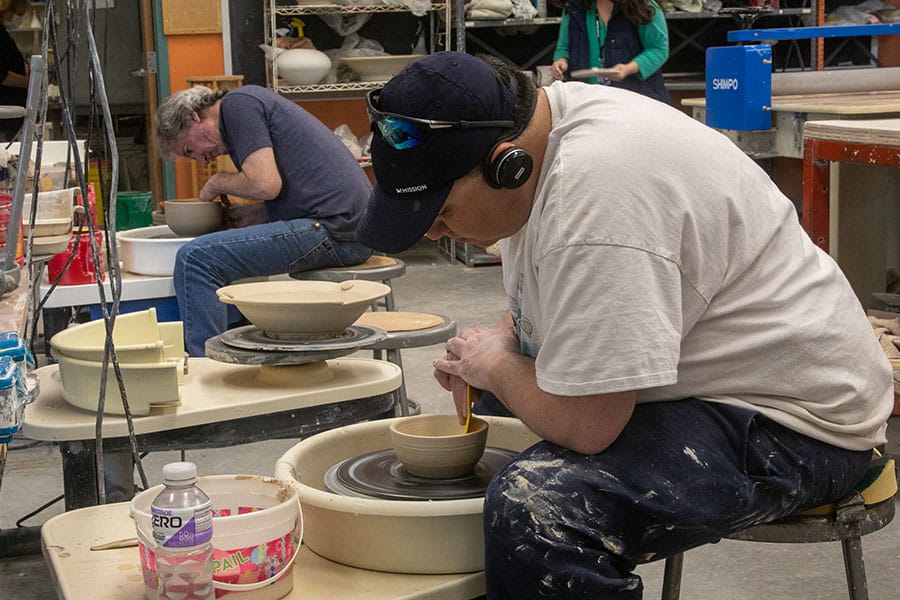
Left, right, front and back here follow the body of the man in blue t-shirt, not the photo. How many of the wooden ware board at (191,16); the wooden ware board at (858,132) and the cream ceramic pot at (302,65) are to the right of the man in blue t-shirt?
2

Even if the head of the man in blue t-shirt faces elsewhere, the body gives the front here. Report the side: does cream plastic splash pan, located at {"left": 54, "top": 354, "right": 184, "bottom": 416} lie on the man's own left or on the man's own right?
on the man's own left

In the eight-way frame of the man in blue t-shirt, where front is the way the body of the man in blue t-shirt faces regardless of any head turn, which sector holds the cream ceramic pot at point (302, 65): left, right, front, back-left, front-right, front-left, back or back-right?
right

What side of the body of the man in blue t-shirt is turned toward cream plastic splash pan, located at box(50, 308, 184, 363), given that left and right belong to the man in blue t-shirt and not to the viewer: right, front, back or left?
left

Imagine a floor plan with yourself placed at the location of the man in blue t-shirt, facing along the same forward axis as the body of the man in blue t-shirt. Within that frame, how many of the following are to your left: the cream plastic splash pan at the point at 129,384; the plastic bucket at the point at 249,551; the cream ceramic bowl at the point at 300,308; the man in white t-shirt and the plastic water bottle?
5

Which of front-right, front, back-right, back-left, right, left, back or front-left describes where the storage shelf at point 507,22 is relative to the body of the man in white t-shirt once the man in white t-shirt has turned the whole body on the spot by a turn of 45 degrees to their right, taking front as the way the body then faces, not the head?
front-right

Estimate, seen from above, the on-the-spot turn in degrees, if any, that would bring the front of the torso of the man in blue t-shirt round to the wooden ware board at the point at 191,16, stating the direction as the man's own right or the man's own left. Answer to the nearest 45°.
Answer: approximately 90° to the man's own right

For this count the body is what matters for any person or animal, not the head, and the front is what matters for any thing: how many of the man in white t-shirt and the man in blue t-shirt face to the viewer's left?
2

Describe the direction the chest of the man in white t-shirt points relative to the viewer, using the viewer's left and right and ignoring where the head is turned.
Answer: facing to the left of the viewer

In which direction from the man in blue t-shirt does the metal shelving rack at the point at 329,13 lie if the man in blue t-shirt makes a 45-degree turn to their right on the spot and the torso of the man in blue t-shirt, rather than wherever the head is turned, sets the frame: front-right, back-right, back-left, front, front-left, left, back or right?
front-right

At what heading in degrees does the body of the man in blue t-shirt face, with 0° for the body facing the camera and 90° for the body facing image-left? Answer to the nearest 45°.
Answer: approximately 90°

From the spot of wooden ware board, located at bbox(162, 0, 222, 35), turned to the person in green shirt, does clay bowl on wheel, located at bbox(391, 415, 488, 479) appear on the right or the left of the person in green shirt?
right
